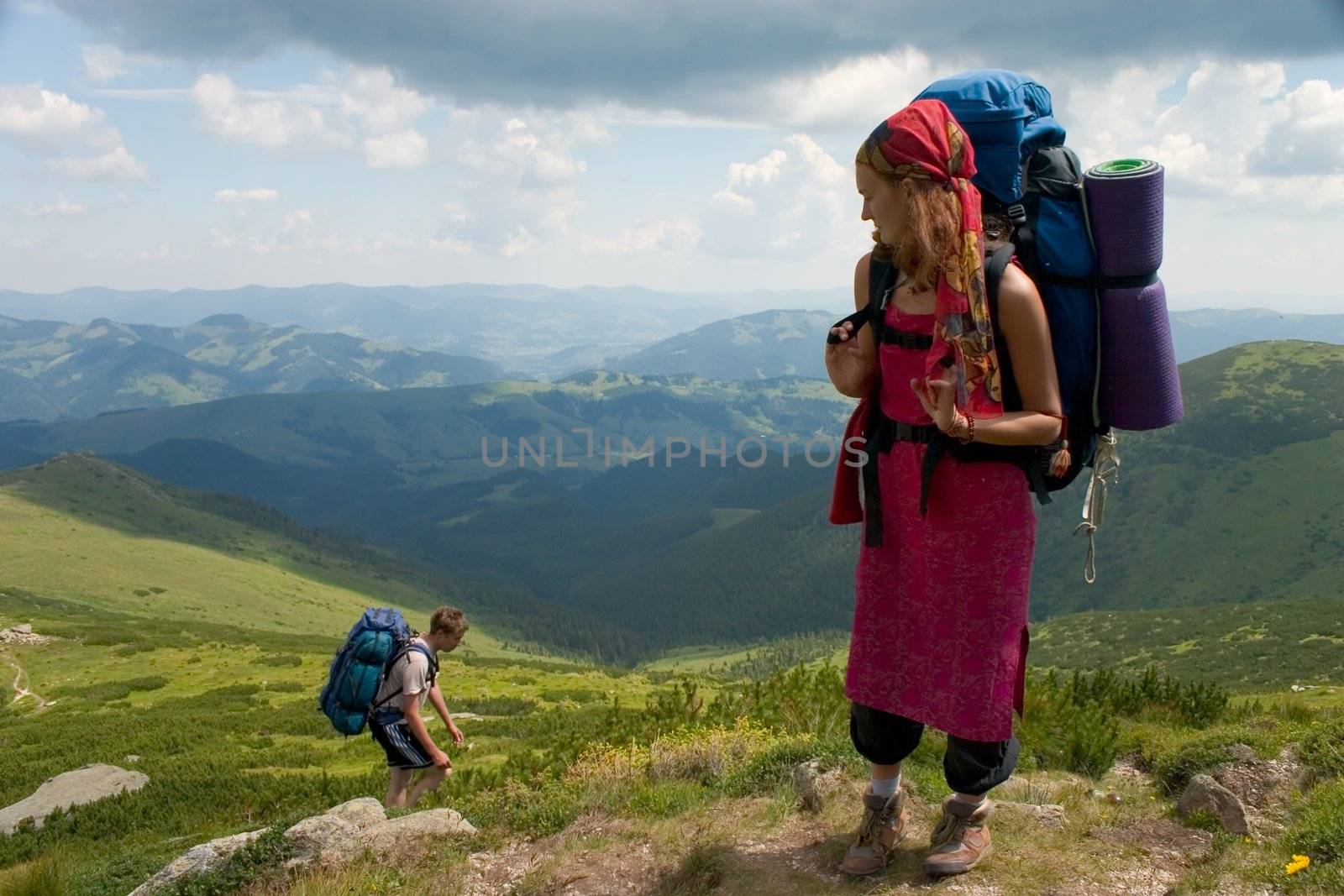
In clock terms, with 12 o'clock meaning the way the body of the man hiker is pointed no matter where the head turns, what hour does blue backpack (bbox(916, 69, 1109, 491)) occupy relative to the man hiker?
The blue backpack is roughly at 2 o'clock from the man hiker.

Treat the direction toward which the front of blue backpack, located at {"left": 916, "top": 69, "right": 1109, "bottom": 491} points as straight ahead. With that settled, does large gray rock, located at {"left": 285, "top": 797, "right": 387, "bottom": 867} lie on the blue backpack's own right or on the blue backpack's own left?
on the blue backpack's own left

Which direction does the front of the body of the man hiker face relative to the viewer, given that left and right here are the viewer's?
facing to the right of the viewer

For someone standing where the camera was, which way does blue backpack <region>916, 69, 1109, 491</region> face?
facing away from the viewer and to the right of the viewer

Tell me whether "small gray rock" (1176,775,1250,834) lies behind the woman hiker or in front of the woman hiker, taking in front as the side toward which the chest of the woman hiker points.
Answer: behind
